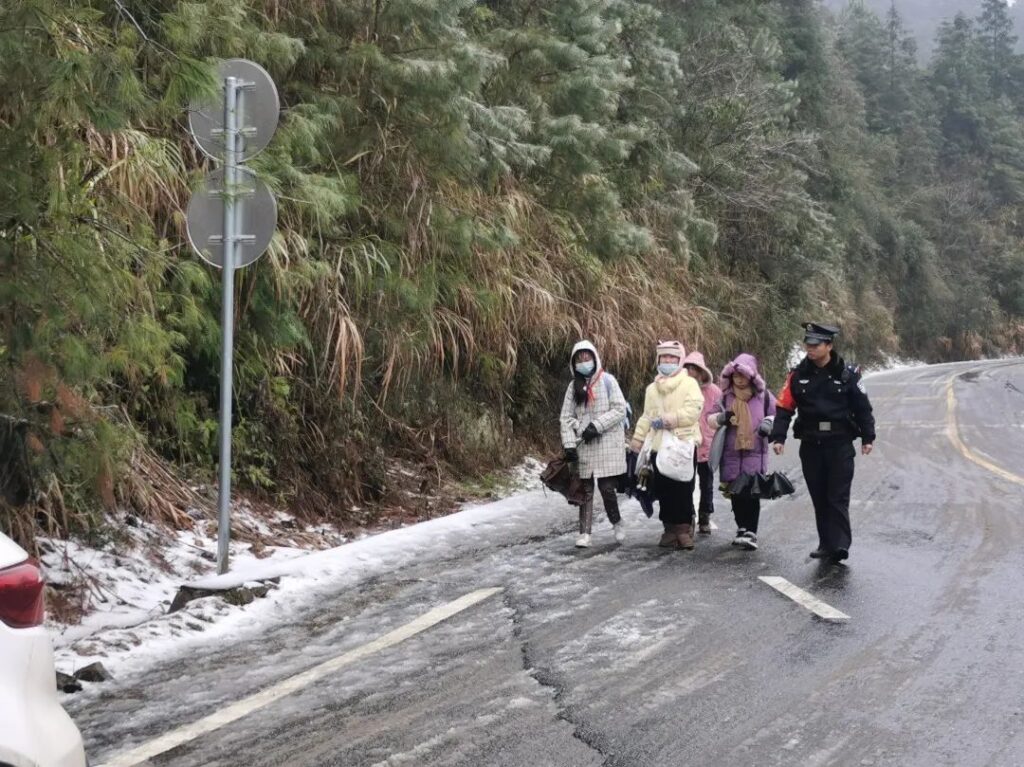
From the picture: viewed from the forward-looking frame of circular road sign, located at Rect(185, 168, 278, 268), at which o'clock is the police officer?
The police officer is roughly at 3 o'clock from the circular road sign.

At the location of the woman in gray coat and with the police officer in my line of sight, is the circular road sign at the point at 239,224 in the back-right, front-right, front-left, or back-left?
back-right

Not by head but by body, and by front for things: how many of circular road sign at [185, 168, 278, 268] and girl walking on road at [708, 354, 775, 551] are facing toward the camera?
1

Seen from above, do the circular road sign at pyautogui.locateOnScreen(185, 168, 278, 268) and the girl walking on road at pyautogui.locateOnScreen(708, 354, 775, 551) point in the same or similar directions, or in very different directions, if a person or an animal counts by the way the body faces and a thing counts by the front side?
very different directions

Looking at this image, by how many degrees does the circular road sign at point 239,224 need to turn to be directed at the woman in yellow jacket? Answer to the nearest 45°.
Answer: approximately 90° to its right

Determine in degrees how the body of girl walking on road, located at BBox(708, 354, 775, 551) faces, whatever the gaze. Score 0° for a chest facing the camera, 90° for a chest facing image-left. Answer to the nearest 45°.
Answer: approximately 0°

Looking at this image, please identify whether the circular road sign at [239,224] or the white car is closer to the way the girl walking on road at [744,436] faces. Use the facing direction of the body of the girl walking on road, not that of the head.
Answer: the white car

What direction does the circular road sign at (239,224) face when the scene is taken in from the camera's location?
facing away from the viewer

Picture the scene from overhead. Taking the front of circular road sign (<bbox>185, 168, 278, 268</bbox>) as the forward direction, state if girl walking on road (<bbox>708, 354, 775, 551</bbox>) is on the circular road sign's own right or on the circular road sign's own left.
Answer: on the circular road sign's own right

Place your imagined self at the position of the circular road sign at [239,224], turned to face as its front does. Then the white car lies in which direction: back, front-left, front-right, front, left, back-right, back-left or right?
back
